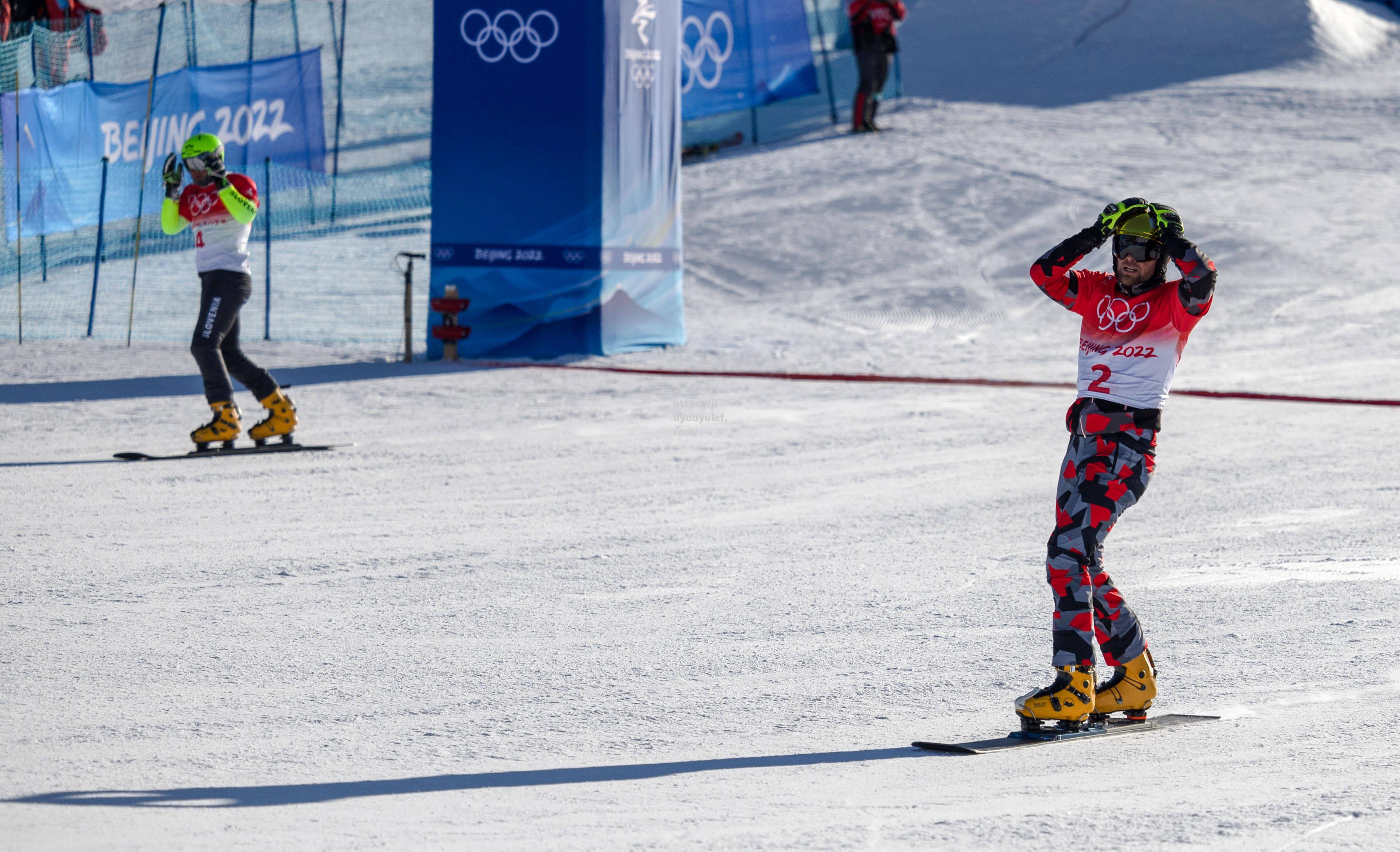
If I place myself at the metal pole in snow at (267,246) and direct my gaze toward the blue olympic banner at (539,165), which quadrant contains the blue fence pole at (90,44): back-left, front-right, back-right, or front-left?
back-left

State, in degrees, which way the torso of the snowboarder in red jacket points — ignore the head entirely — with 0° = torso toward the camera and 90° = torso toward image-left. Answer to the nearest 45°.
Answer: approximately 45°

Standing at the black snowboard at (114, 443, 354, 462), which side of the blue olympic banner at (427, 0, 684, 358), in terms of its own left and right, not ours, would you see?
front

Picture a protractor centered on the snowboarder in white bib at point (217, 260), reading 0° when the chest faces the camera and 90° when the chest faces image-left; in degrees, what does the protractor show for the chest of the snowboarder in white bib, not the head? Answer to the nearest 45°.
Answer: approximately 45°

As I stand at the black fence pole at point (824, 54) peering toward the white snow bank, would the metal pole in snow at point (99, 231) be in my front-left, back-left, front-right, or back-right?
back-right

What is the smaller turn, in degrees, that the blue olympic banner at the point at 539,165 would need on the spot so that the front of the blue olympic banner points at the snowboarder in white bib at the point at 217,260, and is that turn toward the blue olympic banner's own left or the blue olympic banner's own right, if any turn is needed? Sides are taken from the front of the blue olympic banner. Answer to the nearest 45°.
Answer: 0° — it already faces them

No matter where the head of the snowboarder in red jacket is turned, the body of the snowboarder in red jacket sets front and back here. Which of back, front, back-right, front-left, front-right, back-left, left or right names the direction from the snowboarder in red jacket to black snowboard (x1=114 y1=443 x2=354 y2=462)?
right

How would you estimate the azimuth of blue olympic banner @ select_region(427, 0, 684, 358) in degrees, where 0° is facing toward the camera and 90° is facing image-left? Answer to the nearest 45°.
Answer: approximately 0°

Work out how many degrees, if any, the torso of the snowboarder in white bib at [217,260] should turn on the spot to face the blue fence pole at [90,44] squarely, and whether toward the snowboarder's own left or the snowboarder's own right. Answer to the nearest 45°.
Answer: approximately 135° to the snowboarder's own right

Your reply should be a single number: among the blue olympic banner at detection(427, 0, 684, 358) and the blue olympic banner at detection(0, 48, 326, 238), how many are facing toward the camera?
2
